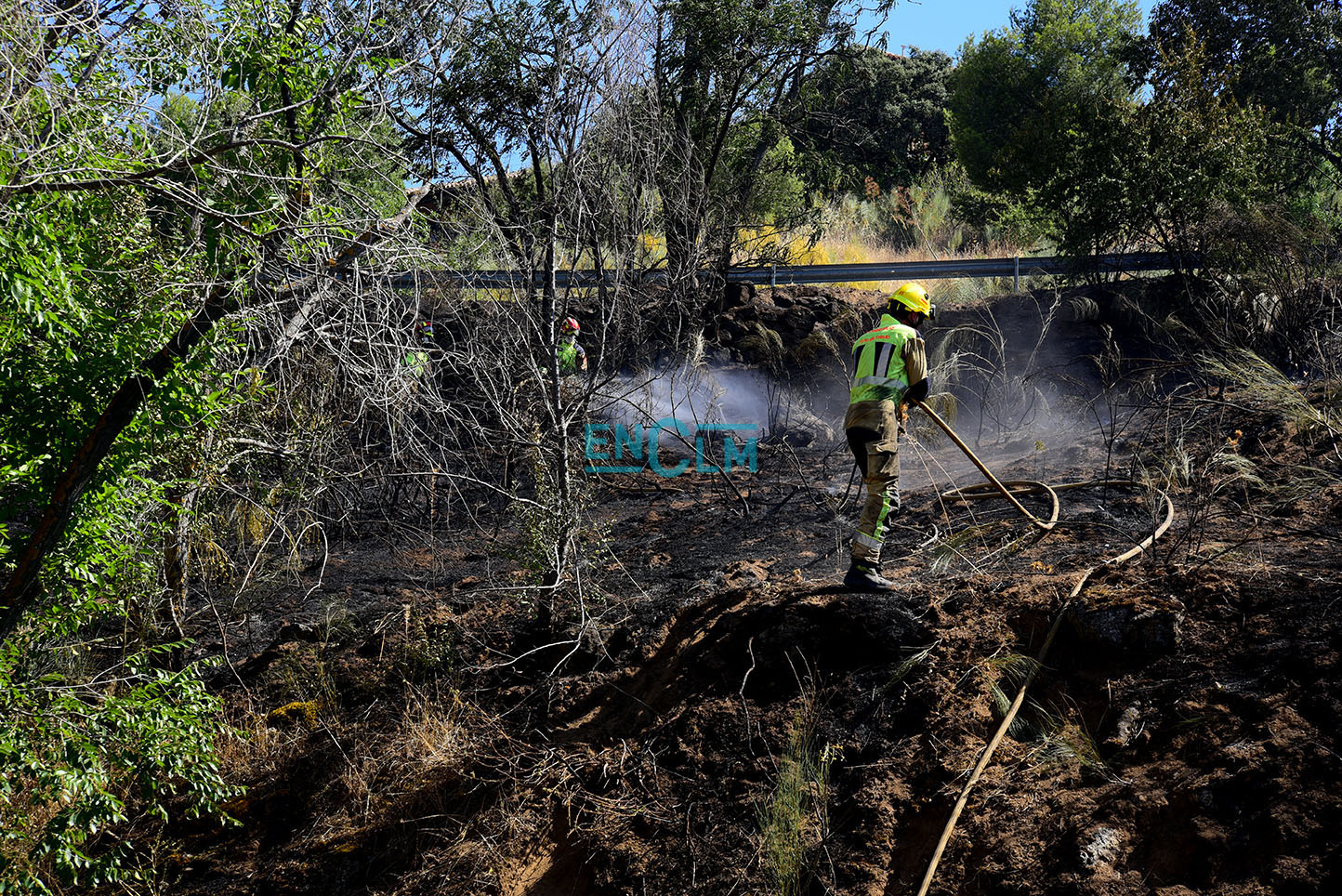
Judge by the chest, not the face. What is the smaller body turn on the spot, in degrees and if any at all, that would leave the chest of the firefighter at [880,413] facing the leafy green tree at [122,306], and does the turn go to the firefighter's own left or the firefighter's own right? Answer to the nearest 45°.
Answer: approximately 135° to the firefighter's own left

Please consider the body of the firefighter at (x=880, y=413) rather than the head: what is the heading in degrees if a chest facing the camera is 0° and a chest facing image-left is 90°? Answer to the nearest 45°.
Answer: approximately 225°

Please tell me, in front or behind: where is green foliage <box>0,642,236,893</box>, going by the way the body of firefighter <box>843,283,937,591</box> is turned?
behind

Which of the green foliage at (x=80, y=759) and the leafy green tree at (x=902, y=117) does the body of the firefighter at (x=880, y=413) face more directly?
the leafy green tree

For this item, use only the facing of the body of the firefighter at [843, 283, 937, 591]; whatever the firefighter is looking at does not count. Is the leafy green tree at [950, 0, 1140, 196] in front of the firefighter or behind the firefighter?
in front

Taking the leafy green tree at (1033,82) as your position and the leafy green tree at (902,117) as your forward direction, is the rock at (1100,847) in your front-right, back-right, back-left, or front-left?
back-left

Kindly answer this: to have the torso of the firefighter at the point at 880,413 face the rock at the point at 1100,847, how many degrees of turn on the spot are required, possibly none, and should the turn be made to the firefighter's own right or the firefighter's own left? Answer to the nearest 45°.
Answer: approximately 135° to the firefighter's own right
